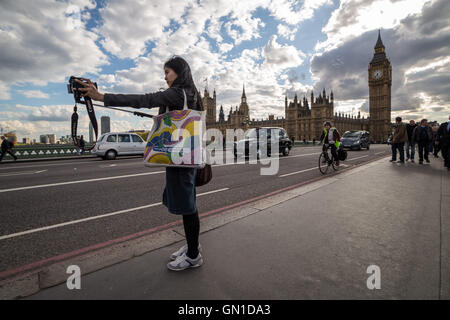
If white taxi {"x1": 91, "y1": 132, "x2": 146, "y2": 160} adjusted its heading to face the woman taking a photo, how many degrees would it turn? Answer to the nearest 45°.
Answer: approximately 135° to its right

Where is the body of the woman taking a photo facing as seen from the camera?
to the viewer's left

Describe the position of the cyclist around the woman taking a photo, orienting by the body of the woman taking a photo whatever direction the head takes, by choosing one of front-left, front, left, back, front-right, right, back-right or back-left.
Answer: back-right

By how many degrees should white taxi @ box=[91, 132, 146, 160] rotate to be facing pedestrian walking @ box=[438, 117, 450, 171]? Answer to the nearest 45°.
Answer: approximately 90° to its right

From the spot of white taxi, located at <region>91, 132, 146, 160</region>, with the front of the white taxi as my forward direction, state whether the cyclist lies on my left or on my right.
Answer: on my right

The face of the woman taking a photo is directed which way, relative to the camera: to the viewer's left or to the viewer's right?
to the viewer's left

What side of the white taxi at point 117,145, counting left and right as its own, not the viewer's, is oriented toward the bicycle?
right
